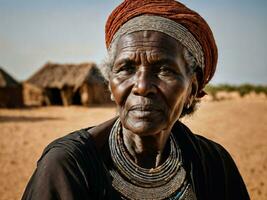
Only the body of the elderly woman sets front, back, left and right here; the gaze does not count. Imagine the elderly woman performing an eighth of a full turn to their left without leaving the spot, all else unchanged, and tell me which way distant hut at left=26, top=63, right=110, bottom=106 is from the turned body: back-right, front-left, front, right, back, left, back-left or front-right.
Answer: back-left

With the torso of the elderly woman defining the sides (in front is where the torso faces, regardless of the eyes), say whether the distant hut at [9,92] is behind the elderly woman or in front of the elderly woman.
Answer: behind

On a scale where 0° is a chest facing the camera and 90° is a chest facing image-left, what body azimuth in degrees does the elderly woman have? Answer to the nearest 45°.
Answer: approximately 0°

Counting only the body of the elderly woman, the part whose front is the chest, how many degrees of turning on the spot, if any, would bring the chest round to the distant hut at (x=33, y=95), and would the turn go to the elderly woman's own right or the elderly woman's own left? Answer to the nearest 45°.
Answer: approximately 180°
